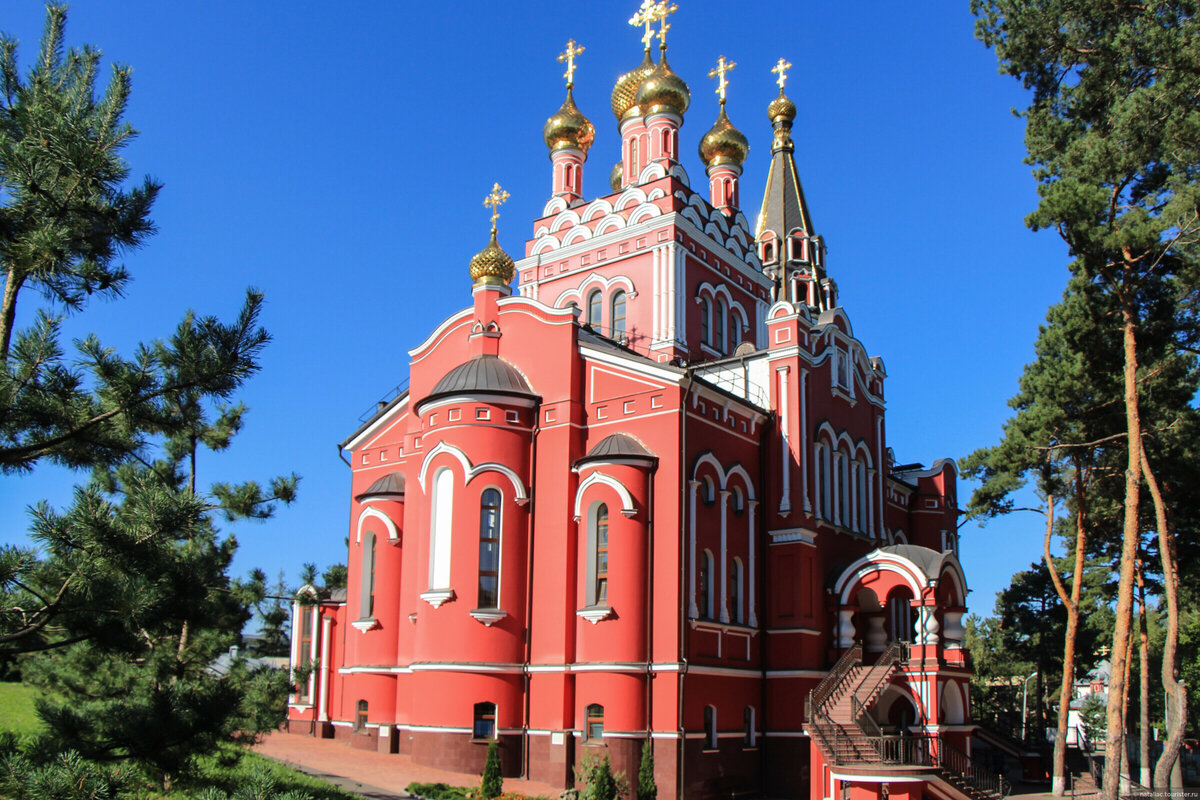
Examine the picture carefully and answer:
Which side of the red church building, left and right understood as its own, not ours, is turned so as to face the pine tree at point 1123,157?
right

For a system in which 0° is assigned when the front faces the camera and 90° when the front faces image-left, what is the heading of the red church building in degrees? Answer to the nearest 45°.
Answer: approximately 225°
